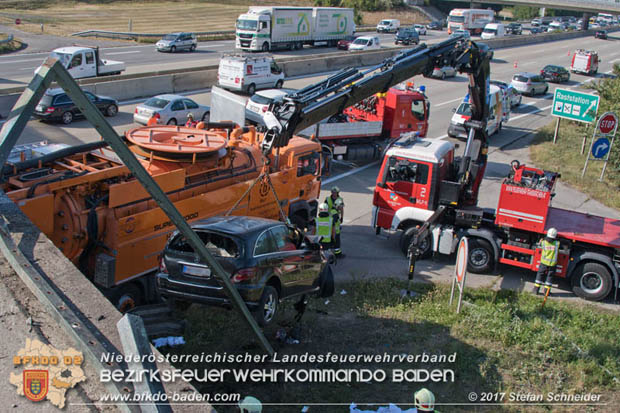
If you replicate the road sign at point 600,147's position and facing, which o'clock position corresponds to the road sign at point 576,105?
the road sign at point 576,105 is roughly at 4 o'clock from the road sign at point 600,147.

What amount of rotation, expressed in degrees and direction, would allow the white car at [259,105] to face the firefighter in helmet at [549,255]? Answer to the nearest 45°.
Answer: approximately 90° to its right

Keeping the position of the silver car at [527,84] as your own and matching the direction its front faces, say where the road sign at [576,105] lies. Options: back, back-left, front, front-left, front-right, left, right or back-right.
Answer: back-right

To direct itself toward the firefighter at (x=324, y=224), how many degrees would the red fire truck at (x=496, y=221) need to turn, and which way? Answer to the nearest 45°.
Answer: approximately 45° to its left

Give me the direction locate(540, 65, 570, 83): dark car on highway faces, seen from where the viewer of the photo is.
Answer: facing away from the viewer and to the right of the viewer

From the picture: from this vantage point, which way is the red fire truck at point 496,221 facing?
to the viewer's left

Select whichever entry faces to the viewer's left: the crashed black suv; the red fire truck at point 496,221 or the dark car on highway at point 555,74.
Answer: the red fire truck

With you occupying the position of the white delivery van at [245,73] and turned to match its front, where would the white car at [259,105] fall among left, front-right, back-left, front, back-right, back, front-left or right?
back-right

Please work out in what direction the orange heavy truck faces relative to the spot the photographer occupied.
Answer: facing away from the viewer and to the right of the viewer

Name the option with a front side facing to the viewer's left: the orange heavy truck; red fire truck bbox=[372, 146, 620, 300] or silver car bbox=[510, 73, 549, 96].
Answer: the red fire truck

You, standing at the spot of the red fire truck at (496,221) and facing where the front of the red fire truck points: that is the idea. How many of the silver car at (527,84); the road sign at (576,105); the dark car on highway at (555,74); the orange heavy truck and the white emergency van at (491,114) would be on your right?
4
